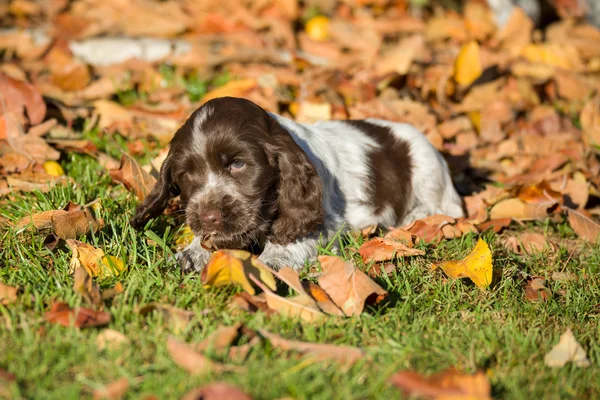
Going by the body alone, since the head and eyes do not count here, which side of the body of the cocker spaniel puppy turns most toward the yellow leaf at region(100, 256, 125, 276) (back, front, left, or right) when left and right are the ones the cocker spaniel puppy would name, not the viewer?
front

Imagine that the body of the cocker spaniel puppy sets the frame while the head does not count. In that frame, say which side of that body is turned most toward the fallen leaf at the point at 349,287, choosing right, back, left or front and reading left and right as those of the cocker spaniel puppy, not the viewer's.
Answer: left

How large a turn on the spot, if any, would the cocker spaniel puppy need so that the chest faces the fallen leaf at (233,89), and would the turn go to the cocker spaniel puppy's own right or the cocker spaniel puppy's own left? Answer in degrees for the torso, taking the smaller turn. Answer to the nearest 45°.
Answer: approximately 135° to the cocker spaniel puppy's own right

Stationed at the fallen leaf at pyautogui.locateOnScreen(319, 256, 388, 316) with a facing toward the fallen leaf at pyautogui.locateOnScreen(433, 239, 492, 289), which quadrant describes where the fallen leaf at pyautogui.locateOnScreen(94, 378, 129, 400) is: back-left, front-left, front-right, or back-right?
back-right

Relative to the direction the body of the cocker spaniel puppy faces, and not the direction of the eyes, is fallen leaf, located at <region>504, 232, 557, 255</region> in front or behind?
behind

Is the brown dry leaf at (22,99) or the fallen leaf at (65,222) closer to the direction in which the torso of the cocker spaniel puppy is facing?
the fallen leaf

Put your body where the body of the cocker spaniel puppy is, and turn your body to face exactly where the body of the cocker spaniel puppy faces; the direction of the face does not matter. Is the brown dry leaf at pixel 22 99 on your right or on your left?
on your right

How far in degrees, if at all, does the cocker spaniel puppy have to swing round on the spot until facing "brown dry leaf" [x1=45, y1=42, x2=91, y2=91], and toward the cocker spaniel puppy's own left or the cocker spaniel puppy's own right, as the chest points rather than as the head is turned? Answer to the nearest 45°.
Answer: approximately 90° to the cocker spaniel puppy's own right

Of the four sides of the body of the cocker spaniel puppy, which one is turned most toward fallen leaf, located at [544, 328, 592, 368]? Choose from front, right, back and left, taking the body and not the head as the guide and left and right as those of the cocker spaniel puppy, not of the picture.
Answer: left

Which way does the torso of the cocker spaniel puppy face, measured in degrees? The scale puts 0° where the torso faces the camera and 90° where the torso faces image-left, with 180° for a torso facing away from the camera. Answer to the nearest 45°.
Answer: approximately 45°

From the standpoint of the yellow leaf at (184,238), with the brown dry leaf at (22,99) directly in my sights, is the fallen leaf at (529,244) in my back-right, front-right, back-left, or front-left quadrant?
back-right

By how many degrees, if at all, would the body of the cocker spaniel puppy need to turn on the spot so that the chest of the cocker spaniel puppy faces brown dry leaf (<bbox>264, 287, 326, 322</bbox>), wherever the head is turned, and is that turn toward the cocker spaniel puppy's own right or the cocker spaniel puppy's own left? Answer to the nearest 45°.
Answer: approximately 45° to the cocker spaniel puppy's own left

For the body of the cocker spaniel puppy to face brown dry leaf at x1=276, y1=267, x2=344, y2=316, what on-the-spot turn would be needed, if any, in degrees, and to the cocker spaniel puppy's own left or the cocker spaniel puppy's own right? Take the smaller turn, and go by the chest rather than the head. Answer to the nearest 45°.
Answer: approximately 45° to the cocker spaniel puppy's own left

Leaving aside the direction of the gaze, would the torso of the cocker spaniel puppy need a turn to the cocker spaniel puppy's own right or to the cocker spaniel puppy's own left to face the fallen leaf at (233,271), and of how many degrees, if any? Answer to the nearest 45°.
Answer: approximately 45° to the cocker spaniel puppy's own left

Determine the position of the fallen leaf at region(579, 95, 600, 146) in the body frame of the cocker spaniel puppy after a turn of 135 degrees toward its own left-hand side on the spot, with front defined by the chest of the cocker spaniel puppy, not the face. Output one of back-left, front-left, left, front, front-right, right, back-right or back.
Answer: front-left
